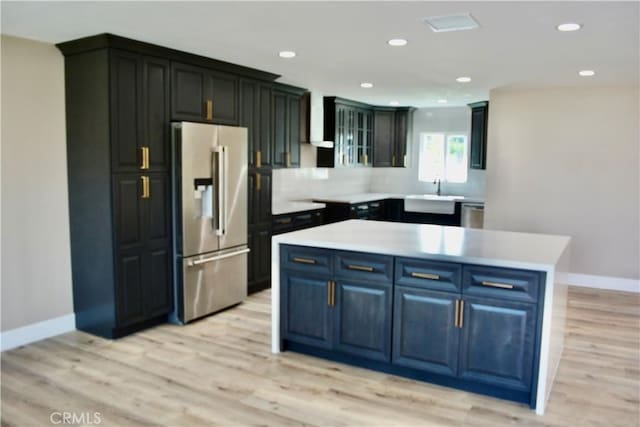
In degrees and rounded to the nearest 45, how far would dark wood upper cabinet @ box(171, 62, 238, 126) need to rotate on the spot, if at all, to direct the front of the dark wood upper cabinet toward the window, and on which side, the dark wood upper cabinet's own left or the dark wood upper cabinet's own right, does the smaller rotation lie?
approximately 90° to the dark wood upper cabinet's own left

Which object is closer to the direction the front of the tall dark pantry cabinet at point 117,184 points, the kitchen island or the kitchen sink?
the kitchen island

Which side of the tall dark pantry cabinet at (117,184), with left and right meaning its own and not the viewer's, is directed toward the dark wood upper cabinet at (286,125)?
left

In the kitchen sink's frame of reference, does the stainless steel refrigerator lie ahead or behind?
ahead

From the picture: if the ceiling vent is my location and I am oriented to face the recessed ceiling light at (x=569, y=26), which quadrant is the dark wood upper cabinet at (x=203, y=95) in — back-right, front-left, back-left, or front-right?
back-left

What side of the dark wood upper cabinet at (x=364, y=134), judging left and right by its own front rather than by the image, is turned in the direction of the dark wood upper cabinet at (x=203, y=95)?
right

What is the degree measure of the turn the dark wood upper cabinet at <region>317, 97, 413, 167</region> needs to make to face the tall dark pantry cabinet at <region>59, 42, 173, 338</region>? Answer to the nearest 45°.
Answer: approximately 90° to its right

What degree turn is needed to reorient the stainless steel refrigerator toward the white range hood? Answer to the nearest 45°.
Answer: approximately 90° to its left

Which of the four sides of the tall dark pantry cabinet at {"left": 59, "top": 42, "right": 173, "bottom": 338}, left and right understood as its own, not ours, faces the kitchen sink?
left

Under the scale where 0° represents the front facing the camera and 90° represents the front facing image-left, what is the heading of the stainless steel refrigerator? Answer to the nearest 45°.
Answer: approximately 315°

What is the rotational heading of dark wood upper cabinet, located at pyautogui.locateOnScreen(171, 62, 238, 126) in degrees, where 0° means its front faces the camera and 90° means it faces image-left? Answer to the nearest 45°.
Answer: approximately 315°

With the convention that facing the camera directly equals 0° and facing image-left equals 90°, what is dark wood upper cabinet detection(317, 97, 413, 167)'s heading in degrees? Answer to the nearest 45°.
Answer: approximately 315°
